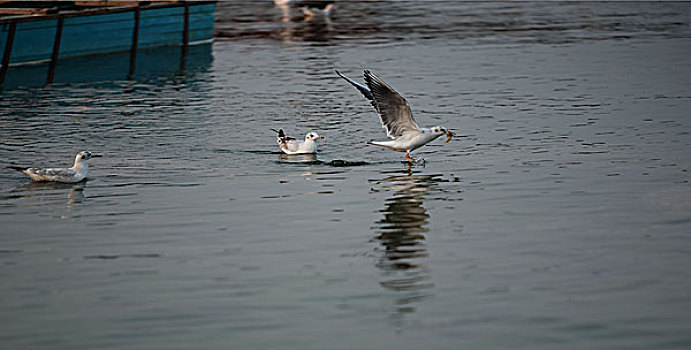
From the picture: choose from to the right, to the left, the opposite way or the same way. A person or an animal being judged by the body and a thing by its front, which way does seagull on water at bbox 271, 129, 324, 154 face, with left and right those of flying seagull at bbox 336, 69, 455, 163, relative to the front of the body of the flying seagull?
the same way

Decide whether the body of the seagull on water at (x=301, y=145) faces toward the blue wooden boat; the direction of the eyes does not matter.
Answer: no

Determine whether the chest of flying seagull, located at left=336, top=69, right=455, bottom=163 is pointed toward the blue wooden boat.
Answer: no

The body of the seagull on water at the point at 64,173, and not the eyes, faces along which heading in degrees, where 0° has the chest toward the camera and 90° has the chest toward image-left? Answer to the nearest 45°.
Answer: approximately 270°

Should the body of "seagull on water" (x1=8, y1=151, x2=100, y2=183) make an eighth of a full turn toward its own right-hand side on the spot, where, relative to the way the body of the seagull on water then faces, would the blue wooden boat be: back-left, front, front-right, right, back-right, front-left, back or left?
back-left

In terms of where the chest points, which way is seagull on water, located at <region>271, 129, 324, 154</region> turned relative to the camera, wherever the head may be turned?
to the viewer's right

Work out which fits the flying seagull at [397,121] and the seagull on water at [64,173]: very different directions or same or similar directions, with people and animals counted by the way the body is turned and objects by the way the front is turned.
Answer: same or similar directions

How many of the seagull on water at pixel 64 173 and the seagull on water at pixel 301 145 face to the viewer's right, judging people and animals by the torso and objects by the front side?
2

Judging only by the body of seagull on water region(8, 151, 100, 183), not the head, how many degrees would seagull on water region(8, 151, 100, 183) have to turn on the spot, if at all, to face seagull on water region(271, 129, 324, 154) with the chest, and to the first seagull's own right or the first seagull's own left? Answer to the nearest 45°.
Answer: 0° — it already faces it

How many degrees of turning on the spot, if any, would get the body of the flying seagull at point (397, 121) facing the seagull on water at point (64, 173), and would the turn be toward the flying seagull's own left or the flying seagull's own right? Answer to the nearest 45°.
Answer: approximately 180°

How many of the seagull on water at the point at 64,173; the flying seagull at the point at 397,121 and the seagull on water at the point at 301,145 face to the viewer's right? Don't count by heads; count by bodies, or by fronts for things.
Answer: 3

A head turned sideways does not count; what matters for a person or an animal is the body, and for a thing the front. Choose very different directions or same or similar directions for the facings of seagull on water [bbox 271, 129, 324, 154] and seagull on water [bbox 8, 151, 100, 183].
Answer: same or similar directions

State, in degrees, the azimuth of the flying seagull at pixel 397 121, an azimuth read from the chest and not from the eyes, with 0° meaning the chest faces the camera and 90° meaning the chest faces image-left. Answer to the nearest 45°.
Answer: approximately 270°

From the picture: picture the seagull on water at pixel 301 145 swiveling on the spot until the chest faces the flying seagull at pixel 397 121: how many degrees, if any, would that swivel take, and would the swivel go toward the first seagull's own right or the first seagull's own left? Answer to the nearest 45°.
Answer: approximately 45° to the first seagull's own right
